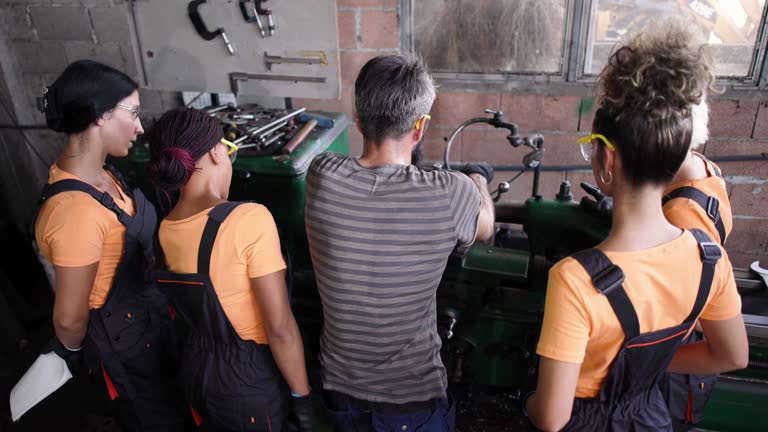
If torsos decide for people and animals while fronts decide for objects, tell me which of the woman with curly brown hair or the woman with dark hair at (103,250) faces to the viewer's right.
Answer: the woman with dark hair

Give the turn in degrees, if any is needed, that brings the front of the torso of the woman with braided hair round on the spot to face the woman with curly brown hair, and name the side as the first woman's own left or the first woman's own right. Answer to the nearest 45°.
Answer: approximately 90° to the first woman's own right

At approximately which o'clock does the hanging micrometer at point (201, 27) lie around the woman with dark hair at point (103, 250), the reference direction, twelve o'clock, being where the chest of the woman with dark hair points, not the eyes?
The hanging micrometer is roughly at 10 o'clock from the woman with dark hair.

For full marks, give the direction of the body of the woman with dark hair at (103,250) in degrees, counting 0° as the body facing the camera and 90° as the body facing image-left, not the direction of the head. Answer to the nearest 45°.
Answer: approximately 270°

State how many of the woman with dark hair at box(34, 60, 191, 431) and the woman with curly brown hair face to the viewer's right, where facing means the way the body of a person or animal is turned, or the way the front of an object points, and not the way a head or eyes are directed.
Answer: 1

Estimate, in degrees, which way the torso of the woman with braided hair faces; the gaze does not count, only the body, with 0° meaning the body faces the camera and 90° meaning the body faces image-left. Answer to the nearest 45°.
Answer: approximately 225°

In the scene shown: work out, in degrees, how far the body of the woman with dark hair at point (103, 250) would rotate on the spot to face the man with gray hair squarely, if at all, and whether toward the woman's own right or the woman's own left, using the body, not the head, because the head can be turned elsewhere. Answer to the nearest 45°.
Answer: approximately 45° to the woman's own right

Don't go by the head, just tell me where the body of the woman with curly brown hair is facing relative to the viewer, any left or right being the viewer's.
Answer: facing away from the viewer and to the left of the viewer
